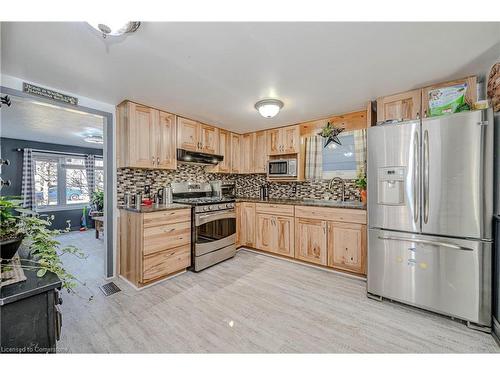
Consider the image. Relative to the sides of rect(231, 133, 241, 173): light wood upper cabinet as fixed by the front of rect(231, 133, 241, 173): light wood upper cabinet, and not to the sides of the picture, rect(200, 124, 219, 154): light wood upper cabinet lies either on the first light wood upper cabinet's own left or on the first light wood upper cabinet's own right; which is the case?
on the first light wood upper cabinet's own right

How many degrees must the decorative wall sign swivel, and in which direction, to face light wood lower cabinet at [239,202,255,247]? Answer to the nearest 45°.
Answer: approximately 45° to its left

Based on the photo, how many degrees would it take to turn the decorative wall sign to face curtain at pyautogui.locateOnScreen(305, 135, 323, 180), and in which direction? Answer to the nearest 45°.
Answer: approximately 45° to its left

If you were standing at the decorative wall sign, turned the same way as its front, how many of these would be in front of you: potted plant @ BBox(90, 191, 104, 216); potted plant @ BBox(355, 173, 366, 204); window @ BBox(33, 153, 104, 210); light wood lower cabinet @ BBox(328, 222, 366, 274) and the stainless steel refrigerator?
3

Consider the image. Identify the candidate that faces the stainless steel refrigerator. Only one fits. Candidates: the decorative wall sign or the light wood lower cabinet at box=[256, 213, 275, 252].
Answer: the decorative wall sign

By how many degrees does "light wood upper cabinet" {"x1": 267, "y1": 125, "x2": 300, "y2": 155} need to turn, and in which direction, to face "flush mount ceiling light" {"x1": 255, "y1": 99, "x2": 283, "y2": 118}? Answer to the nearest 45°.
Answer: approximately 45° to its left

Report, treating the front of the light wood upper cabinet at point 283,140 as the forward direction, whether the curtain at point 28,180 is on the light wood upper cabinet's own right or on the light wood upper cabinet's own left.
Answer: on the light wood upper cabinet's own right
